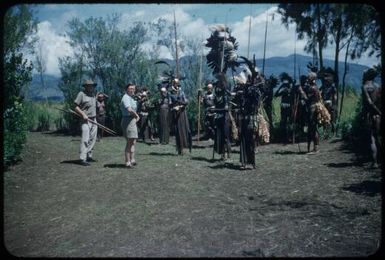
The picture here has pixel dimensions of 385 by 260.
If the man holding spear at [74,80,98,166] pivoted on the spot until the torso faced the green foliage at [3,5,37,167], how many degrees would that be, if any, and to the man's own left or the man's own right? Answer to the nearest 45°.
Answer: approximately 135° to the man's own right

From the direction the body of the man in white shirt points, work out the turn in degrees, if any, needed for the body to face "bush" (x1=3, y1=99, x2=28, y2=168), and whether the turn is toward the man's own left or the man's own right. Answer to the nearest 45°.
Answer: approximately 135° to the man's own right

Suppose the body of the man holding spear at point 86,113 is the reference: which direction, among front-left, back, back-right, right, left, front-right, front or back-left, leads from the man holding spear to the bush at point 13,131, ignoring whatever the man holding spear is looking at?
back-right

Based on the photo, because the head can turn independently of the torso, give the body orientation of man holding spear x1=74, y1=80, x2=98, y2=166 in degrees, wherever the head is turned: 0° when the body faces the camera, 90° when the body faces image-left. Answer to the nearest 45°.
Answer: approximately 315°

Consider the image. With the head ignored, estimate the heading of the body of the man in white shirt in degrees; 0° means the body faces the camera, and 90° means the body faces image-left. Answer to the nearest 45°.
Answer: approximately 315°
